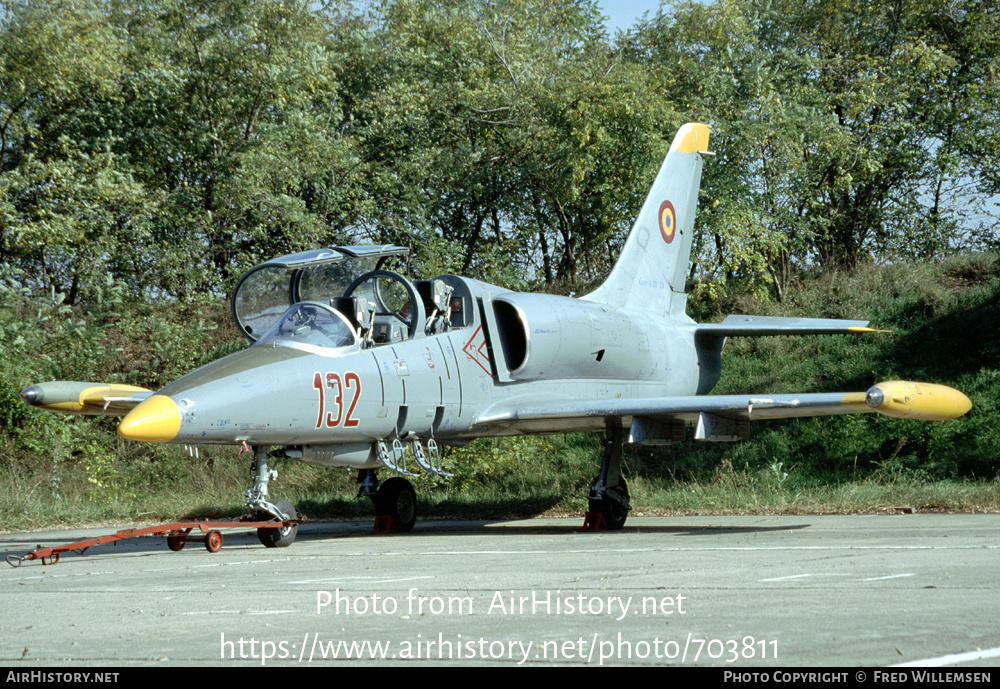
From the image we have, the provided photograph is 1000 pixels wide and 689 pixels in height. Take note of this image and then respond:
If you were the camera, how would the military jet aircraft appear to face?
facing the viewer and to the left of the viewer
